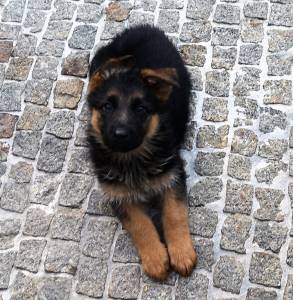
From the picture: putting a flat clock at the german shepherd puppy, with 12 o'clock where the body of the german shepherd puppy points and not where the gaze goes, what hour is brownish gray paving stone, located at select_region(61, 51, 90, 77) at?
The brownish gray paving stone is roughly at 5 o'clock from the german shepherd puppy.

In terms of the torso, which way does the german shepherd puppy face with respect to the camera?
toward the camera

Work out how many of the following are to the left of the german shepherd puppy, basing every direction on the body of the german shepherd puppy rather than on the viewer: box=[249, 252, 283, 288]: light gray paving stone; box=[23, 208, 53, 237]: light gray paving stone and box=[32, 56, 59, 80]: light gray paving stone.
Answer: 1

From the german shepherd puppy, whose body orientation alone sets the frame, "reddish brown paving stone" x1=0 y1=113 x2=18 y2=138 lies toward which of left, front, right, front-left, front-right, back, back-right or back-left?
back-right

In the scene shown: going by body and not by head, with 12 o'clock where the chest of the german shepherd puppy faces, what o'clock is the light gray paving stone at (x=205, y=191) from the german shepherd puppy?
The light gray paving stone is roughly at 10 o'clock from the german shepherd puppy.

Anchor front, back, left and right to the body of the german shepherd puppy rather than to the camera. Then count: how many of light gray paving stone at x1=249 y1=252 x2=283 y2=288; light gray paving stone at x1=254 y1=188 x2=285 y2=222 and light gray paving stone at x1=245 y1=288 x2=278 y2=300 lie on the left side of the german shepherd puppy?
3

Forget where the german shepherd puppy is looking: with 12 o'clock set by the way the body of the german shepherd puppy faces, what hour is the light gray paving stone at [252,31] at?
The light gray paving stone is roughly at 7 o'clock from the german shepherd puppy.

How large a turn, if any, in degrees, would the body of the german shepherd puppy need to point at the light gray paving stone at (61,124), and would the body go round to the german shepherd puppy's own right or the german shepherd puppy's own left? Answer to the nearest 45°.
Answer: approximately 135° to the german shepherd puppy's own right
